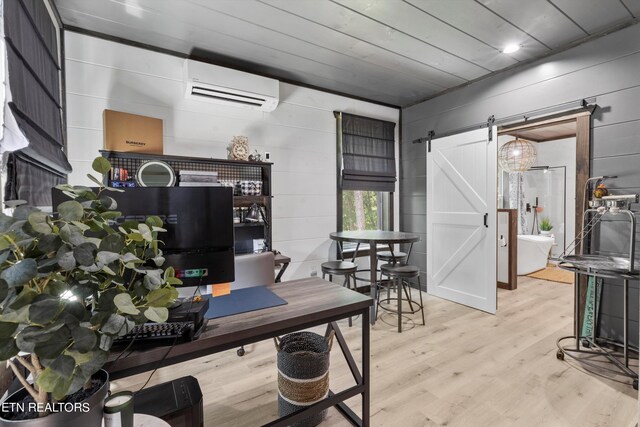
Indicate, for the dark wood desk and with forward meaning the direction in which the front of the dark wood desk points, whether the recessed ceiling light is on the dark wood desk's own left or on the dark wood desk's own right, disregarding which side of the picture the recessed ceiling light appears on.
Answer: on the dark wood desk's own right

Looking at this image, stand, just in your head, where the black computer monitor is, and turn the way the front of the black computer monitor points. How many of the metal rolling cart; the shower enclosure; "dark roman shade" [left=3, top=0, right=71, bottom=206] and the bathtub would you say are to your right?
3

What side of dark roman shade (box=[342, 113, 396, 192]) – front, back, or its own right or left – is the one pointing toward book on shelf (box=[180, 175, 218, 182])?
right

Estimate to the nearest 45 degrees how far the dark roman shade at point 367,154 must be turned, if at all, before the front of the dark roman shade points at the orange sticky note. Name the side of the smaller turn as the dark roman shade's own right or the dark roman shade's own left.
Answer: approximately 45° to the dark roman shade's own right

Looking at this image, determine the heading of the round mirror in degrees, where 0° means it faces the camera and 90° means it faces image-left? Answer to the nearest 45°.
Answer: approximately 0°

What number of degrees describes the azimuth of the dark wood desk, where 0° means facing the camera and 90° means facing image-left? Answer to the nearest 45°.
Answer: approximately 135°

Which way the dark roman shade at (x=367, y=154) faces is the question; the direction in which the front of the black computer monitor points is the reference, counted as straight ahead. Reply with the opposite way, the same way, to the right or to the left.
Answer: the opposite way

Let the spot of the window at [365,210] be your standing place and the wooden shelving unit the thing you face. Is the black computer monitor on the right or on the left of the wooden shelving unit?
left

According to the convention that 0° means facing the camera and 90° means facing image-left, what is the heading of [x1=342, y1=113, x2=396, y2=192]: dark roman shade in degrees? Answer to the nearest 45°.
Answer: approximately 315°
